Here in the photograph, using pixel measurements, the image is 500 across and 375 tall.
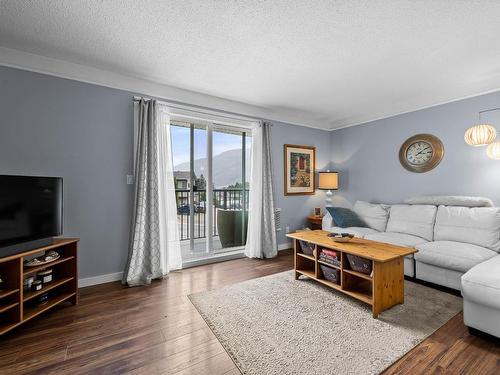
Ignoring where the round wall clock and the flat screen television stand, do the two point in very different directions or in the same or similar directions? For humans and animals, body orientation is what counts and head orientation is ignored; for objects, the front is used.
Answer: very different directions

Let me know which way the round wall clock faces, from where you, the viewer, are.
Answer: facing the viewer and to the left of the viewer

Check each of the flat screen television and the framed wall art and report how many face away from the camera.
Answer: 0

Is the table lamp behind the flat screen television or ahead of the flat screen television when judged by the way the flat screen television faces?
ahead

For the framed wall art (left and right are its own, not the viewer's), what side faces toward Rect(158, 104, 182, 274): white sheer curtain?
right

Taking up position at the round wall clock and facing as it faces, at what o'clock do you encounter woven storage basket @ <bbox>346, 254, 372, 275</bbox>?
The woven storage basket is roughly at 11 o'clock from the round wall clock.

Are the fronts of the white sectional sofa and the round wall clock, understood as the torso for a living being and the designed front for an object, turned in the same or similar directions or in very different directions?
same or similar directions

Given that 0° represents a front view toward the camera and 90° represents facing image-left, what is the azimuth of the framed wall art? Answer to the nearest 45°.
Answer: approximately 315°

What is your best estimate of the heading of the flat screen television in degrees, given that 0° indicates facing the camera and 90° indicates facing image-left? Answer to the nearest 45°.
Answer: approximately 315°

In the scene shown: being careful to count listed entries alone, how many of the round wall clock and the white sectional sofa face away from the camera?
0

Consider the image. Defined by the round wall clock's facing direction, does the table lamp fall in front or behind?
in front

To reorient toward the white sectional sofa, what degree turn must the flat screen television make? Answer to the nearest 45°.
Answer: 0° — it already faces it
